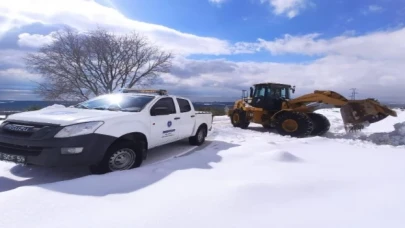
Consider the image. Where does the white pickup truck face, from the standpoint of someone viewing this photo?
facing the viewer and to the left of the viewer

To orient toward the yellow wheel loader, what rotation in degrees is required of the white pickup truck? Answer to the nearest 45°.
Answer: approximately 180°

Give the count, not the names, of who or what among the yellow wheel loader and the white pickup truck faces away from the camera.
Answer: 0

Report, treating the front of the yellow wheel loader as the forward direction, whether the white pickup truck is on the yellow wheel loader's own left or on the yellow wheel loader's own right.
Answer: on the yellow wheel loader's own right

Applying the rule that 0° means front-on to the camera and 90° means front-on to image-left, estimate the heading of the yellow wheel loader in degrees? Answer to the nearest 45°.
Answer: approximately 315°
